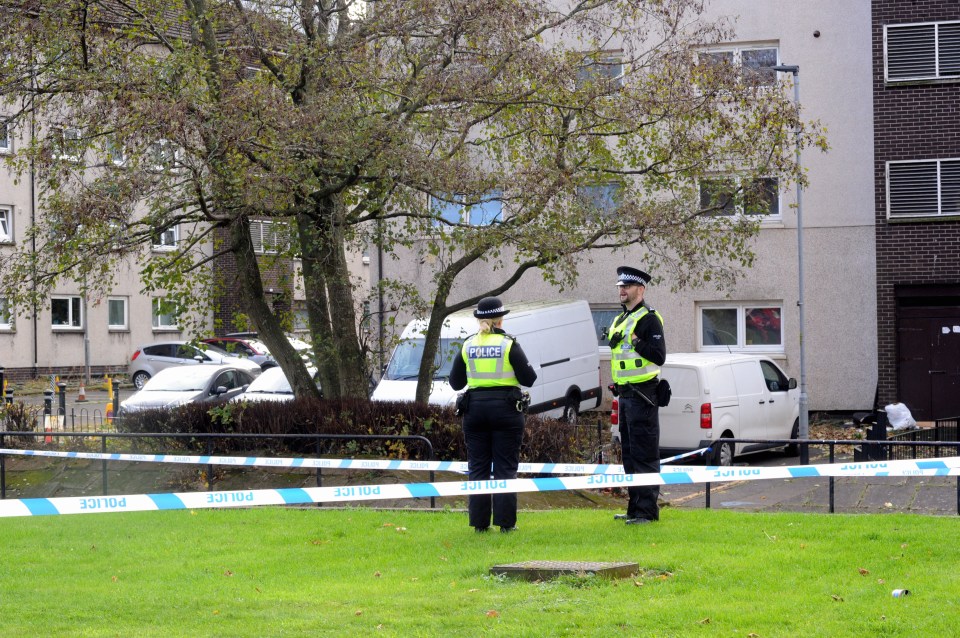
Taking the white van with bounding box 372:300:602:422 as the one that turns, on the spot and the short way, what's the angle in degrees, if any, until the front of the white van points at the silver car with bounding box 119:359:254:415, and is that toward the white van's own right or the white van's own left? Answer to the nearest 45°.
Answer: approximately 45° to the white van's own right

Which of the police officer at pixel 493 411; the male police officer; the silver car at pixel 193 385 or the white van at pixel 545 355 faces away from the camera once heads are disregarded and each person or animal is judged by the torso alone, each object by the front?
the police officer

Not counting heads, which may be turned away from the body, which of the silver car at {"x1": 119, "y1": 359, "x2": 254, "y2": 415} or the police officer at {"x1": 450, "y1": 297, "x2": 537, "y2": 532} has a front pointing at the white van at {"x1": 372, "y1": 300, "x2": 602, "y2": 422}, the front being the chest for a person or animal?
the police officer

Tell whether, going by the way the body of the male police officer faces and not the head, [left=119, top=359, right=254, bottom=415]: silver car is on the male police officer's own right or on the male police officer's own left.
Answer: on the male police officer's own right

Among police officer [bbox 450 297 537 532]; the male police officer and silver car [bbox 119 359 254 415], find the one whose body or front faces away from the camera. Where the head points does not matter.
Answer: the police officer

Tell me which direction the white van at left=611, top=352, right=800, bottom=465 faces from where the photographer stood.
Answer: facing away from the viewer and to the right of the viewer

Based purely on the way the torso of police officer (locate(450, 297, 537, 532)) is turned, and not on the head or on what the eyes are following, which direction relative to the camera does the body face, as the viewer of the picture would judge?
away from the camera

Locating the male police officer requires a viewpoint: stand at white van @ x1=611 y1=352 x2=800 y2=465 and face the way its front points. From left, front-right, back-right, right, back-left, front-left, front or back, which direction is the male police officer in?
back-right
